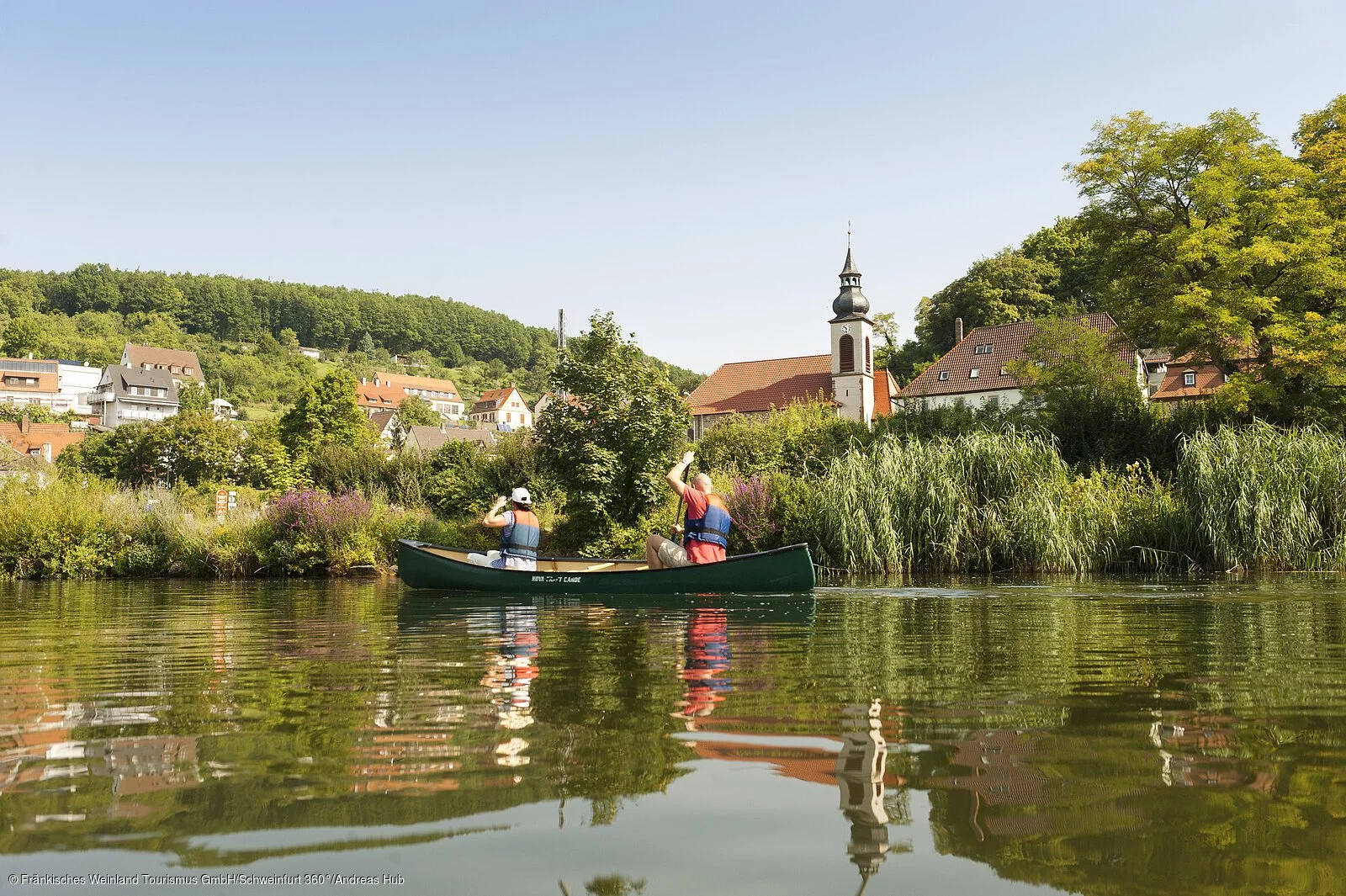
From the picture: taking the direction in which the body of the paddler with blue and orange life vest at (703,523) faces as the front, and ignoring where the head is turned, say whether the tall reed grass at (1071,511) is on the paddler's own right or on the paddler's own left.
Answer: on the paddler's own right

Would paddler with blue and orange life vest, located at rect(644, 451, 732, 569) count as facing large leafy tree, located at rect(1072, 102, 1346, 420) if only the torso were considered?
no

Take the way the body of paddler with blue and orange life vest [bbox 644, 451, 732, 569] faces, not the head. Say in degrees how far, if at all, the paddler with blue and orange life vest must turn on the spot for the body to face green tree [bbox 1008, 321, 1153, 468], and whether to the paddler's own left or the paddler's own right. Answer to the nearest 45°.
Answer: approximately 90° to the paddler's own right

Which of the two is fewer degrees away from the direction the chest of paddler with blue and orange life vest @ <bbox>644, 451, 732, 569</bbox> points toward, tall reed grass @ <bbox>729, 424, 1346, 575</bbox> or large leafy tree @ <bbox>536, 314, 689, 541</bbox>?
the large leafy tree

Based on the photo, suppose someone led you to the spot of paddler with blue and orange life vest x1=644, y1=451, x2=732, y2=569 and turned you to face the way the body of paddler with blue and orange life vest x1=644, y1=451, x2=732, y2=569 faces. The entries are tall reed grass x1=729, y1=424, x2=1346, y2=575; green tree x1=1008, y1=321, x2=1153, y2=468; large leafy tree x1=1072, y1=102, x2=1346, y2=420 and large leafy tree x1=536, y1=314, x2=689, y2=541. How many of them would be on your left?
0

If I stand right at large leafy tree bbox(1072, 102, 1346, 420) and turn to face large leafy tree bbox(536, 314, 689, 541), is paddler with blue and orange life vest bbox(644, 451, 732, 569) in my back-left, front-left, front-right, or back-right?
front-left

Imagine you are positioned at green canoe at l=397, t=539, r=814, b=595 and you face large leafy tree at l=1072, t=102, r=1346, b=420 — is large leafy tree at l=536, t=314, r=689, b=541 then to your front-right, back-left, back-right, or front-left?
front-left

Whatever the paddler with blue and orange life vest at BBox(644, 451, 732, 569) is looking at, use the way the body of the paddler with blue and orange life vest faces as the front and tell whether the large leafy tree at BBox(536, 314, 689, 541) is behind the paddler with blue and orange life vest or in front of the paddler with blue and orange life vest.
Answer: in front

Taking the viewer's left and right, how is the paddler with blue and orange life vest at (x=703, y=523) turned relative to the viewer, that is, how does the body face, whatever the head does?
facing away from the viewer and to the left of the viewer

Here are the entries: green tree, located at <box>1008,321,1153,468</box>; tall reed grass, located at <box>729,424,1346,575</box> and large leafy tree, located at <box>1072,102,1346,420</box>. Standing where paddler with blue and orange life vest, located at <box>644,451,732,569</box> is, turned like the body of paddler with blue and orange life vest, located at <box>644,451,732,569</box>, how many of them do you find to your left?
0

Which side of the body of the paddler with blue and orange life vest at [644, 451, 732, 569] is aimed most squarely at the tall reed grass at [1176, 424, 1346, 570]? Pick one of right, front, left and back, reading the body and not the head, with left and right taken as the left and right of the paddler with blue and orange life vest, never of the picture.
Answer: right

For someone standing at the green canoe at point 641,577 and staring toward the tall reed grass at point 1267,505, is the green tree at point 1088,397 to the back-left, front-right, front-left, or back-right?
front-left

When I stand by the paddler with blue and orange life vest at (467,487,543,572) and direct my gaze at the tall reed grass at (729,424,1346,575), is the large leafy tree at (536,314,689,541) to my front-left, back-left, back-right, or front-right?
front-left
